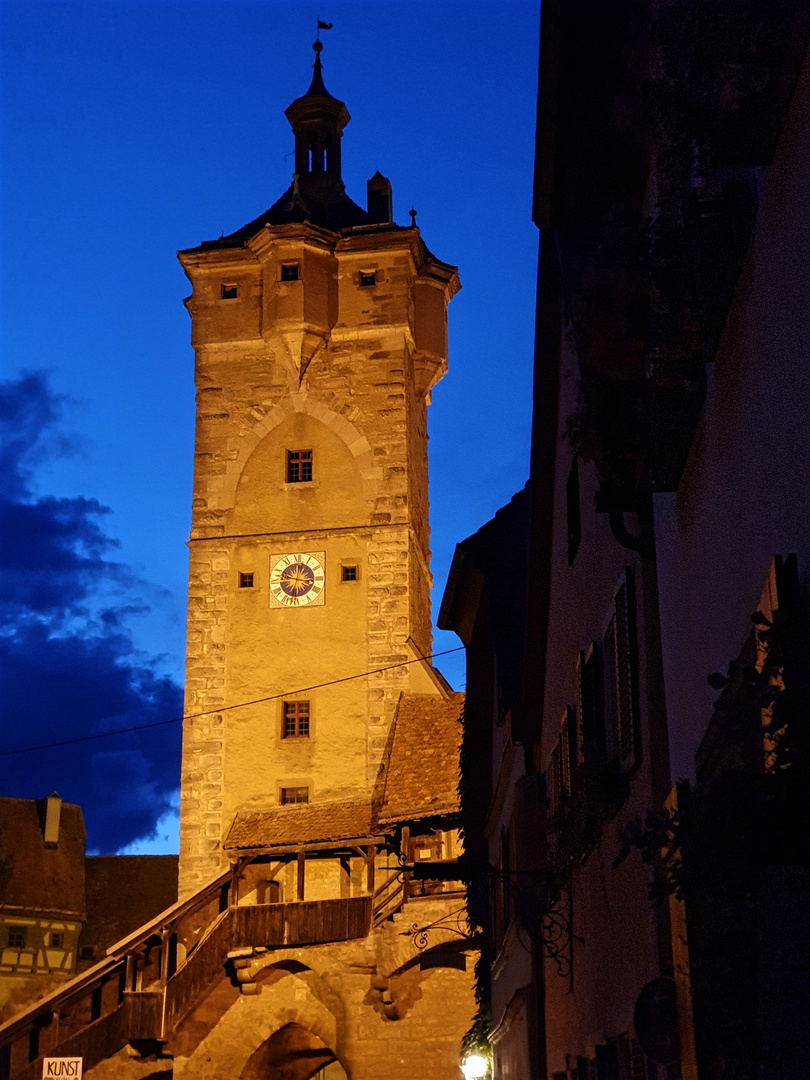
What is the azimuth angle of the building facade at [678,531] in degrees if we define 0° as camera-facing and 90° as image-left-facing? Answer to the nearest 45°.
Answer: approximately 90°

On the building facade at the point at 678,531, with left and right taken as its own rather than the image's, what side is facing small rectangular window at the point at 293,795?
right

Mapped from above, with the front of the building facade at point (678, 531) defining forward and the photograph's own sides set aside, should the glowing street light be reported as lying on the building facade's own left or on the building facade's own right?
on the building facade's own right

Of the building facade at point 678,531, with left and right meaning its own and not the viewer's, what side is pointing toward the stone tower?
right
